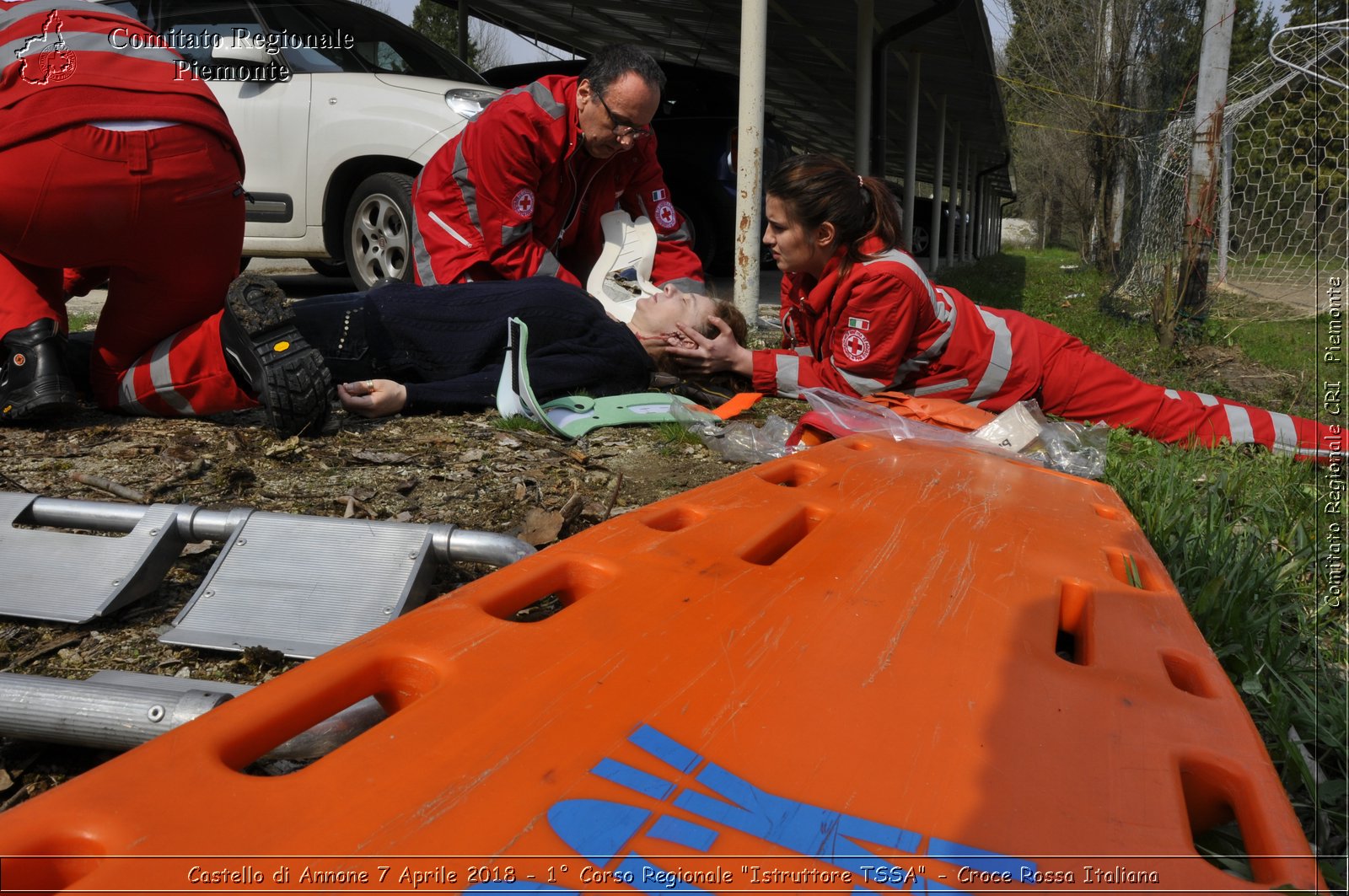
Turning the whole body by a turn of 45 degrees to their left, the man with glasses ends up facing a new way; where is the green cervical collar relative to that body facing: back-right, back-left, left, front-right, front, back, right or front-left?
right

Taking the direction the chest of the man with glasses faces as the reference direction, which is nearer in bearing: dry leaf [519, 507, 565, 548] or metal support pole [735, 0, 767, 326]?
the dry leaf

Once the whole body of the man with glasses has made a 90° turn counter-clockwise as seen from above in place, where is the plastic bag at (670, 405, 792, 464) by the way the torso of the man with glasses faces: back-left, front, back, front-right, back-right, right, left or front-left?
right

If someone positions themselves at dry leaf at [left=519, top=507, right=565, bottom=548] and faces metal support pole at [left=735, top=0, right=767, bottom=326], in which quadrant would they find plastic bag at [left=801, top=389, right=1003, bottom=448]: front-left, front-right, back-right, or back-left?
front-right

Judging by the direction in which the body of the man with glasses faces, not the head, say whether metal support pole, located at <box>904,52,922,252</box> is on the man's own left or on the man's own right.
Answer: on the man's own left

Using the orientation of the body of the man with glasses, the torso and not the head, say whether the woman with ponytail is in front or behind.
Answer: in front

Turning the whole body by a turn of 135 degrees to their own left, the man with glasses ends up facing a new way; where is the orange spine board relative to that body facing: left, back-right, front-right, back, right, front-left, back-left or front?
back

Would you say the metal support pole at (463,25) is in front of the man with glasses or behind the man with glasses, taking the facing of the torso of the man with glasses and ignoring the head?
behind

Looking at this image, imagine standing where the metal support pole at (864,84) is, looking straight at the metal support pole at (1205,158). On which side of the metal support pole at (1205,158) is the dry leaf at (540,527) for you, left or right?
right

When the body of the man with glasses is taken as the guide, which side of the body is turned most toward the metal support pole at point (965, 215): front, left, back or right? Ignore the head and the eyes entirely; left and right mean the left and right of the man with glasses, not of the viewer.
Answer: left

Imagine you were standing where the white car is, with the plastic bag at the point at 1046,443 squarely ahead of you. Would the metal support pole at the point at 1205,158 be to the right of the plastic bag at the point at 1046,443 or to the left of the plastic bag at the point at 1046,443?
left

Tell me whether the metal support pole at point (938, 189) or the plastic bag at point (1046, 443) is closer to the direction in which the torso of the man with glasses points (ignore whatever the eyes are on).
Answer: the plastic bag

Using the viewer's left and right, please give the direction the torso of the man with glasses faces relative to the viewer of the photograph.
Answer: facing the viewer and to the right of the viewer

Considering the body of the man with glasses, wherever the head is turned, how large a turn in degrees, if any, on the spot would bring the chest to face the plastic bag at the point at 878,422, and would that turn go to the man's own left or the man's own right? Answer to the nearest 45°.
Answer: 0° — they already face it

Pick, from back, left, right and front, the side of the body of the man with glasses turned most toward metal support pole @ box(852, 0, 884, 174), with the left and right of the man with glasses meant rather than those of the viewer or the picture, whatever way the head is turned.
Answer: left

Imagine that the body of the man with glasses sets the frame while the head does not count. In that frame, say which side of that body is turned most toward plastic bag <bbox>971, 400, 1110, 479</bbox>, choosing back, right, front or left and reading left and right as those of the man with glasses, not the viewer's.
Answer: front
